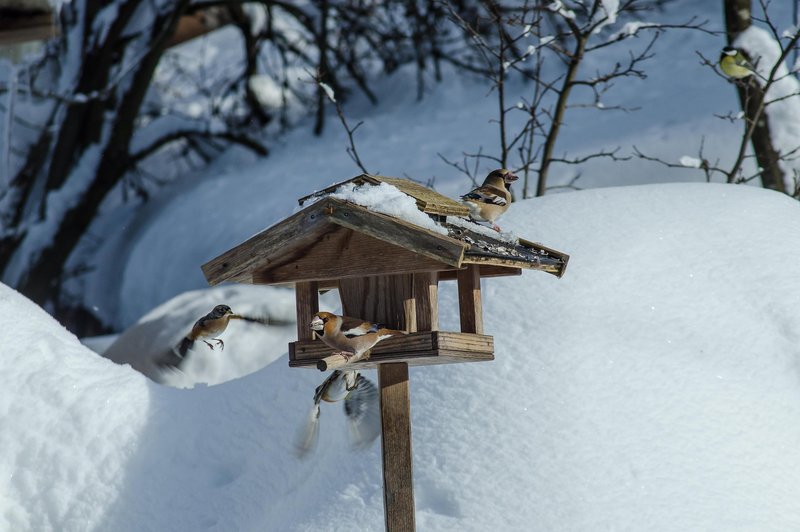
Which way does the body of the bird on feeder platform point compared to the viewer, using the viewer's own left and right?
facing to the left of the viewer

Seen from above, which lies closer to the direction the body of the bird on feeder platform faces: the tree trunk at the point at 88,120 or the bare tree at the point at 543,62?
the tree trunk

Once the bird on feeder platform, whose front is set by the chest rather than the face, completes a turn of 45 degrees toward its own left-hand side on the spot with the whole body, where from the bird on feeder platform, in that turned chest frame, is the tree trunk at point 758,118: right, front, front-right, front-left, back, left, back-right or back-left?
back

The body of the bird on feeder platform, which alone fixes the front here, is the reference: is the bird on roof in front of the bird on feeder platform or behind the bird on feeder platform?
behind

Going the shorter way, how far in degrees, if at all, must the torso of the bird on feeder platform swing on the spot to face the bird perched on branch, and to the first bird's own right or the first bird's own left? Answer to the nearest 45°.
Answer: approximately 135° to the first bird's own right

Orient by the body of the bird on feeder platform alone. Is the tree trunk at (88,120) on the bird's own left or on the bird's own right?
on the bird's own right

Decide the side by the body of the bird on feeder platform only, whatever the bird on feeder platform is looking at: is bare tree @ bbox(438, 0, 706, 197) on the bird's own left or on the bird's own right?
on the bird's own right
